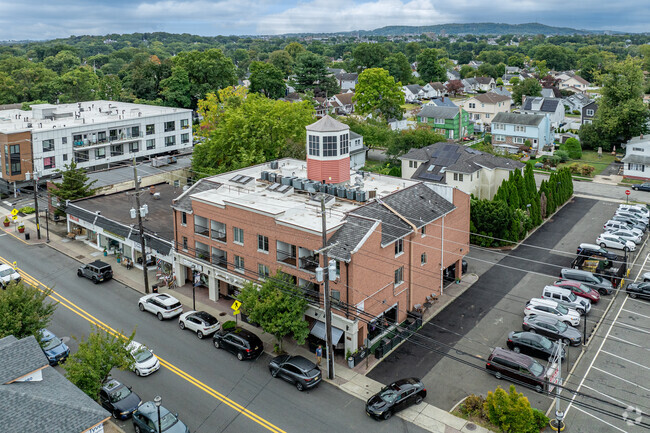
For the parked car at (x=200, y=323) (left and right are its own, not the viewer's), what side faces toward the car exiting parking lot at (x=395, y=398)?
back

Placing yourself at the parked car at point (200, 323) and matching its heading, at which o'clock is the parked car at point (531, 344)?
the parked car at point (531, 344) is roughly at 5 o'clock from the parked car at point (200, 323).

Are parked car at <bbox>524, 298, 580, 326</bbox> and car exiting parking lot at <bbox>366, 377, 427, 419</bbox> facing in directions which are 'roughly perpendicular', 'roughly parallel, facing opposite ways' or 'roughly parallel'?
roughly perpendicular

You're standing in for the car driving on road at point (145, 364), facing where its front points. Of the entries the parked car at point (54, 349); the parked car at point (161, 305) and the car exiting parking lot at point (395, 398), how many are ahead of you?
1

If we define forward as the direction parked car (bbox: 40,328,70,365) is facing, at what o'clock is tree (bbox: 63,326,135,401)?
The tree is roughly at 1 o'clock from the parked car.

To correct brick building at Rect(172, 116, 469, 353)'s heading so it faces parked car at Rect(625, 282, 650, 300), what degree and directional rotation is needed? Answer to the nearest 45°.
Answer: approximately 135° to its left

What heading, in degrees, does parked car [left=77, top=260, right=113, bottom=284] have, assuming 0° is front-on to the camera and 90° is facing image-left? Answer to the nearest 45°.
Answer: approximately 135°

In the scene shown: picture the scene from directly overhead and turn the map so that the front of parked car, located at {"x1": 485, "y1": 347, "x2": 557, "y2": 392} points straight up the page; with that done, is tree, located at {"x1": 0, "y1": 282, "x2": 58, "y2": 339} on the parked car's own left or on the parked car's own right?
on the parked car's own right

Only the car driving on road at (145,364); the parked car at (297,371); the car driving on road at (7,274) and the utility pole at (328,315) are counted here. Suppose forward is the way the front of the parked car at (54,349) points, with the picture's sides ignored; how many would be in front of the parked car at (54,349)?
3

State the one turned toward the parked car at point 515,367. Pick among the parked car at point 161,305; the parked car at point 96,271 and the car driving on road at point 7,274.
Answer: the car driving on road at point 7,274

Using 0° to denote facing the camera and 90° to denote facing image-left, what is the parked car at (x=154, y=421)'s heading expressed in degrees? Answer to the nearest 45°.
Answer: approximately 315°

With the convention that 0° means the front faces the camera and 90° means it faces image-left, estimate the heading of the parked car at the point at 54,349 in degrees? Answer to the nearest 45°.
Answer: approximately 315°
